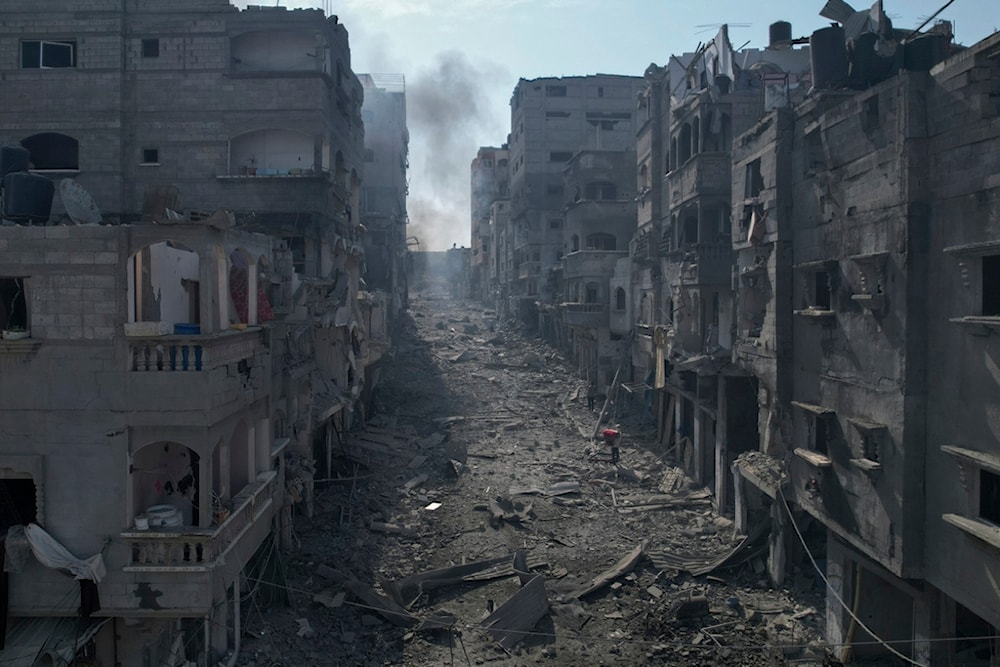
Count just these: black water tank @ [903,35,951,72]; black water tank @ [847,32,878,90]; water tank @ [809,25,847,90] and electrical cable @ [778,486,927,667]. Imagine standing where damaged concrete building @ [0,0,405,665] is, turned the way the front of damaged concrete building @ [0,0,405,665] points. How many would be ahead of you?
4

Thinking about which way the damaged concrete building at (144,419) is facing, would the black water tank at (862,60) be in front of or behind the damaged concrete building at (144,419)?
in front

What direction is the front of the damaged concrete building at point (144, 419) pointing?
to the viewer's right

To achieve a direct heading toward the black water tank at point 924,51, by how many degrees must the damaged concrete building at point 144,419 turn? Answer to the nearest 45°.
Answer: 0° — it already faces it

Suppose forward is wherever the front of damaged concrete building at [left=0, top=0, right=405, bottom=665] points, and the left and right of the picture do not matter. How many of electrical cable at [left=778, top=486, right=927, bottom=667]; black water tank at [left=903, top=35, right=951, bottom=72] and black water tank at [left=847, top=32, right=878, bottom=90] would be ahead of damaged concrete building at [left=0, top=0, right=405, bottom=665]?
3

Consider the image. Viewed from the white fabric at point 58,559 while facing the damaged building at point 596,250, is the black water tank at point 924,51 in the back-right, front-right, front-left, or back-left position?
front-right

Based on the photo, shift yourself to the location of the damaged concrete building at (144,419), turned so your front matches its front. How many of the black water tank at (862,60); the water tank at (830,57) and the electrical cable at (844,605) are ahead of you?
3

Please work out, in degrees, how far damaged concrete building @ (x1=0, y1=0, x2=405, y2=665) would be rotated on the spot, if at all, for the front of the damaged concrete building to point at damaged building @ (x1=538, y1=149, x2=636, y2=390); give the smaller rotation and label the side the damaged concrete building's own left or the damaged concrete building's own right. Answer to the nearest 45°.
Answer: approximately 45° to the damaged concrete building's own left

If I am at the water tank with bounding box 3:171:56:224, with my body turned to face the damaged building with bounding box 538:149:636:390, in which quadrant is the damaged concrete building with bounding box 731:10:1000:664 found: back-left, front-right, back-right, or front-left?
front-right

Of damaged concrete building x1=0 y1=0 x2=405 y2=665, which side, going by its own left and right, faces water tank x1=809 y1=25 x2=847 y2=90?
front

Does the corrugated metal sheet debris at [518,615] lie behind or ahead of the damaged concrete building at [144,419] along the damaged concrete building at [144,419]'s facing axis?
ahead

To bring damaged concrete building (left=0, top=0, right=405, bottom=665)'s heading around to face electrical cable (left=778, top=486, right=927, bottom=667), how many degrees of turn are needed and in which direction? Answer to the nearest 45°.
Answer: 0° — it already faces it
